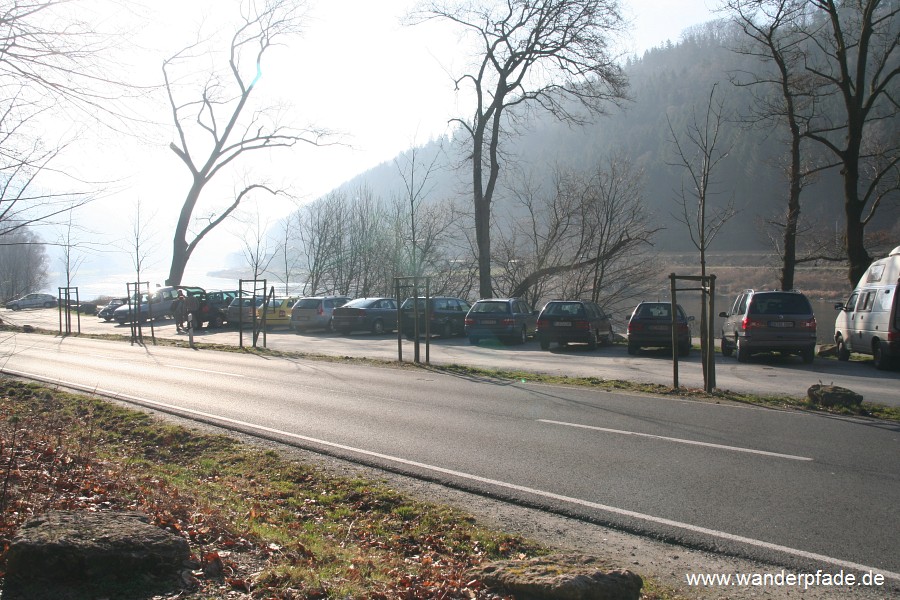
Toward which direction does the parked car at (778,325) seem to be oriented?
away from the camera

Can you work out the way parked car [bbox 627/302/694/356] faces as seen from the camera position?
facing away from the viewer

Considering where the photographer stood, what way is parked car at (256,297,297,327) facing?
facing away from the viewer and to the right of the viewer

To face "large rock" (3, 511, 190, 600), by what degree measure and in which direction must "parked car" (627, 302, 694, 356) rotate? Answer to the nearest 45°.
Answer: approximately 180°

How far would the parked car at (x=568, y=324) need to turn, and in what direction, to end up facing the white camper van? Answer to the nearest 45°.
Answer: approximately 90° to its right

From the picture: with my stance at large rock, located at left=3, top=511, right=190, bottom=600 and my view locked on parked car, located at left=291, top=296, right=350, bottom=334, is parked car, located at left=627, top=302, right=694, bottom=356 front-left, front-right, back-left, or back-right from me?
front-right

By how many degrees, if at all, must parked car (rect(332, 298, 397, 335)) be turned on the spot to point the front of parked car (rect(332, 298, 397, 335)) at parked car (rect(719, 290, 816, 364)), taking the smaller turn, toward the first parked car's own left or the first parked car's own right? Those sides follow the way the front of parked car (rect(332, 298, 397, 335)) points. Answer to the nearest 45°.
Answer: approximately 90° to the first parked car's own right

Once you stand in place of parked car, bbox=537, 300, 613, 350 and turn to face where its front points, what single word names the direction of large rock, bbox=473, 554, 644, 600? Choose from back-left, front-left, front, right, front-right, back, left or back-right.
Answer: back-right

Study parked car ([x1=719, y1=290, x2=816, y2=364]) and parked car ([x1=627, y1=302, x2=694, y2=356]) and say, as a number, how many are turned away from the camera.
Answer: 2

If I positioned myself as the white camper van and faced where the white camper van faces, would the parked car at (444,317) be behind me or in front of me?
in front

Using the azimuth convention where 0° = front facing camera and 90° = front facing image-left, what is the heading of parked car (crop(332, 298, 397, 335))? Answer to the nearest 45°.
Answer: approximately 225°

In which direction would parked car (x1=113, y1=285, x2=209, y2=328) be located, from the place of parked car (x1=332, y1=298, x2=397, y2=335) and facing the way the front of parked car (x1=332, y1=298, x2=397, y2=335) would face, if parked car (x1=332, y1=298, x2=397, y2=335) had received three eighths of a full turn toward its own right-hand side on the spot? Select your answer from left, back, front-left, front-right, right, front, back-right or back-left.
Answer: back-right

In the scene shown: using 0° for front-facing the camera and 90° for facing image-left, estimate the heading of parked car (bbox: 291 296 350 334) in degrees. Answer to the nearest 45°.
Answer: approximately 225°

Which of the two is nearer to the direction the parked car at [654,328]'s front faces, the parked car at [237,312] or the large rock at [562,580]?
the parked car

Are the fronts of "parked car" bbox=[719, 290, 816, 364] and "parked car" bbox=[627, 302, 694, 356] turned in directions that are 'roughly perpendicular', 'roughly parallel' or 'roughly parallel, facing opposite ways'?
roughly parallel

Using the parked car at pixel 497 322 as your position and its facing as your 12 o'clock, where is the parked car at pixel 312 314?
the parked car at pixel 312 314 is roughly at 9 o'clock from the parked car at pixel 497 322.

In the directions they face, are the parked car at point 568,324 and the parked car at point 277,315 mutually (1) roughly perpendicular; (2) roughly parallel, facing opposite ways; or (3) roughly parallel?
roughly parallel
